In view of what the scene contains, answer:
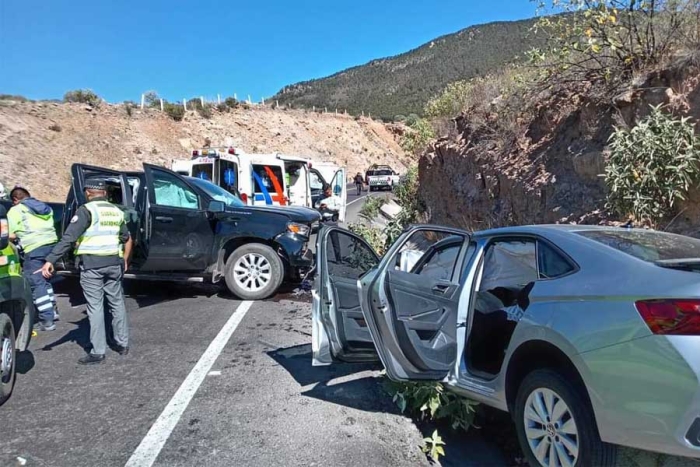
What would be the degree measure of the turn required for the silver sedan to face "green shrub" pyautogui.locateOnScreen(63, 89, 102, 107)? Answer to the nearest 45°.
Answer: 0° — it already faces it

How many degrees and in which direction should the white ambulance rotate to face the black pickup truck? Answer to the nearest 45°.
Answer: approximately 135° to its right

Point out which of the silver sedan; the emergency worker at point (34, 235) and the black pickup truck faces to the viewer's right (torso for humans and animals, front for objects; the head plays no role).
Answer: the black pickup truck

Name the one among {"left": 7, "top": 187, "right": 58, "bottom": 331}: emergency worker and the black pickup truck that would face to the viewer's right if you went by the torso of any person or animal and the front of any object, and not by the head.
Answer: the black pickup truck

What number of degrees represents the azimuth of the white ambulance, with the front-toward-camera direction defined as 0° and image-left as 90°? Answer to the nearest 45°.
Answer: approximately 225°

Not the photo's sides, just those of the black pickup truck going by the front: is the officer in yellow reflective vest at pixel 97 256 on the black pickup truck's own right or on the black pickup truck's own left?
on the black pickup truck's own right

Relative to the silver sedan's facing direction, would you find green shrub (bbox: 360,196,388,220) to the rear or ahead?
ahead

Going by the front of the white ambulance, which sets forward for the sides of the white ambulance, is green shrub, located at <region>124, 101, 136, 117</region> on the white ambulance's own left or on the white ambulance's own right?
on the white ambulance's own left

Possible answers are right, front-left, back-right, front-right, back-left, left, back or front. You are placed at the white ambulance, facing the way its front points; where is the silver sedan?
back-right

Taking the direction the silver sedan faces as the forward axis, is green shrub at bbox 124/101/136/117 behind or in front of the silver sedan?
in front

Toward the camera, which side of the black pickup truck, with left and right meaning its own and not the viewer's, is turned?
right

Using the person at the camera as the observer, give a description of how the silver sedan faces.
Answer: facing away from the viewer and to the left of the viewer
